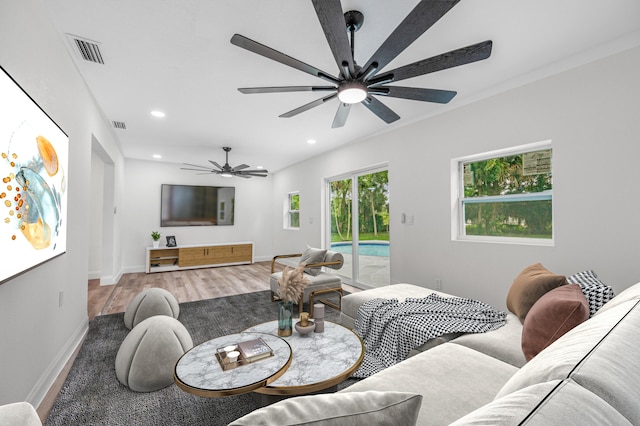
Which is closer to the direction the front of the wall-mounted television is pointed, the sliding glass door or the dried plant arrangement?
the dried plant arrangement

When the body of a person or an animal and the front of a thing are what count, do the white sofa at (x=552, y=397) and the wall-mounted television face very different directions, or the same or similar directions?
very different directions

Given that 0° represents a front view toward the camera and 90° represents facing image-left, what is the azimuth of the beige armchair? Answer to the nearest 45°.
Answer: approximately 45°

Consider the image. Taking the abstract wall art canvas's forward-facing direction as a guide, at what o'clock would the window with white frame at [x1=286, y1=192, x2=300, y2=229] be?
The window with white frame is roughly at 11 o'clock from the abstract wall art canvas.

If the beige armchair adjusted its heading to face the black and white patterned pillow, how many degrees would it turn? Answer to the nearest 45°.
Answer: approximately 90° to its left

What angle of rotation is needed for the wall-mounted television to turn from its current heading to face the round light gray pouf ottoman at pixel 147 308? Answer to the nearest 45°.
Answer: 0° — it already faces it

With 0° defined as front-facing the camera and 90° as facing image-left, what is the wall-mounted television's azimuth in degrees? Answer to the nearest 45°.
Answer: approximately 0°

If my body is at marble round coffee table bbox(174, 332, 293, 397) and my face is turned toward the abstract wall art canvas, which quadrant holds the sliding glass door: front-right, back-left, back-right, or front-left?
back-right

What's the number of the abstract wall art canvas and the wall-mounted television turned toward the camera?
1

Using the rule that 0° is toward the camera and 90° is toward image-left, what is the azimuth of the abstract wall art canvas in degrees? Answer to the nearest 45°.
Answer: approximately 270°

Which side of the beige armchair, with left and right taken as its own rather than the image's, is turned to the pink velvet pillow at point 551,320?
left
